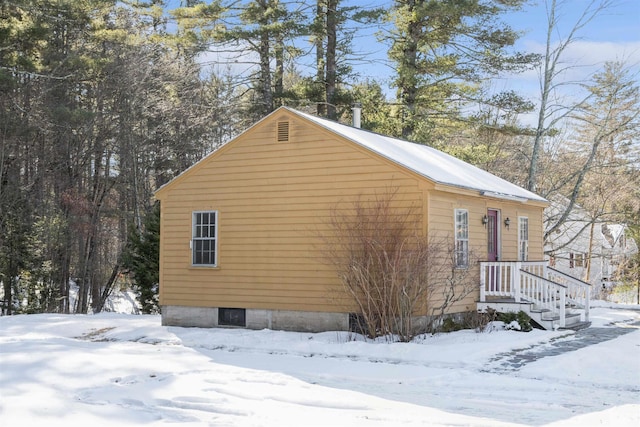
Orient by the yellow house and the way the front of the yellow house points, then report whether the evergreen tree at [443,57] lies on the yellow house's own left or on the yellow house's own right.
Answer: on the yellow house's own left

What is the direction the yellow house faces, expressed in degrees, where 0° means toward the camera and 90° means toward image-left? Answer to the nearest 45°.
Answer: approximately 315°

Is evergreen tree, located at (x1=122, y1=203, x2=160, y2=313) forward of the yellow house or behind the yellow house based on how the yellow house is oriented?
behind

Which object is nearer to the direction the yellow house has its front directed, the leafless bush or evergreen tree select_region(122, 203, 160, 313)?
the leafless bush
